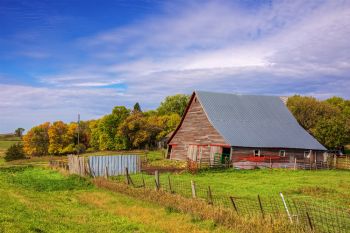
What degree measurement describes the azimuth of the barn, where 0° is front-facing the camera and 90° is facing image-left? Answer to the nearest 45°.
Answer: approximately 45°
